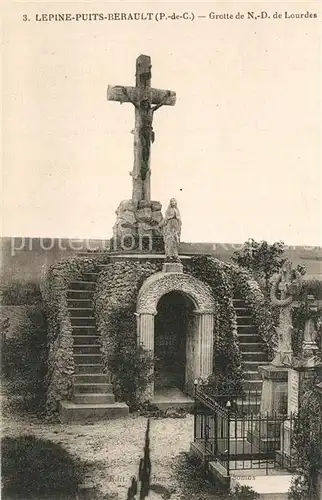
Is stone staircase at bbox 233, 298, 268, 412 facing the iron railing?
yes

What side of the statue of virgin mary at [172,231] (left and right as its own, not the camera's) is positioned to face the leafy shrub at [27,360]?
right

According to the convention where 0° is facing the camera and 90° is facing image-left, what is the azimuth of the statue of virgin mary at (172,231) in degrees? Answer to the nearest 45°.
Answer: approximately 0°

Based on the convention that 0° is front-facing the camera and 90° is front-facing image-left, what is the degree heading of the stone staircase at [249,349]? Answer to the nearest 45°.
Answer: approximately 0°

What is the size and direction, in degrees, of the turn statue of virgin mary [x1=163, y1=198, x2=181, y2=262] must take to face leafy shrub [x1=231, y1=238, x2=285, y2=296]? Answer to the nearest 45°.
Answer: approximately 135° to its left

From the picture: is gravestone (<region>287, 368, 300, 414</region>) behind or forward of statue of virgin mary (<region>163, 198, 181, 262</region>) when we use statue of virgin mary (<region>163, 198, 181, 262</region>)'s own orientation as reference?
forward

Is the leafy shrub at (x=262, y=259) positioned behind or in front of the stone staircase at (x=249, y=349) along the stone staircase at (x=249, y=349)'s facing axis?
behind

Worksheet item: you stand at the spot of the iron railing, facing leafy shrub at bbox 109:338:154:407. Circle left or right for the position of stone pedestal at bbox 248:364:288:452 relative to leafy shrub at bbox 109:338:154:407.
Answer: right

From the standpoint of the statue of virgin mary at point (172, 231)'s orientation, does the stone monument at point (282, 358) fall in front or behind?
in front

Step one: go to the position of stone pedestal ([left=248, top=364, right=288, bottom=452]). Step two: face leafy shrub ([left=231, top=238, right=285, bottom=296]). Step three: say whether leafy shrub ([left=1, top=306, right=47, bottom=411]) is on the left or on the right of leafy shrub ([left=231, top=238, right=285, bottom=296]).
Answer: left

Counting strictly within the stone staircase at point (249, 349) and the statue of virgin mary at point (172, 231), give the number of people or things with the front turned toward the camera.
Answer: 2

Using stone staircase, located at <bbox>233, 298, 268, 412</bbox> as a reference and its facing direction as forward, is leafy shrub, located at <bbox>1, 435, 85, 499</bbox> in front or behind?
in front
